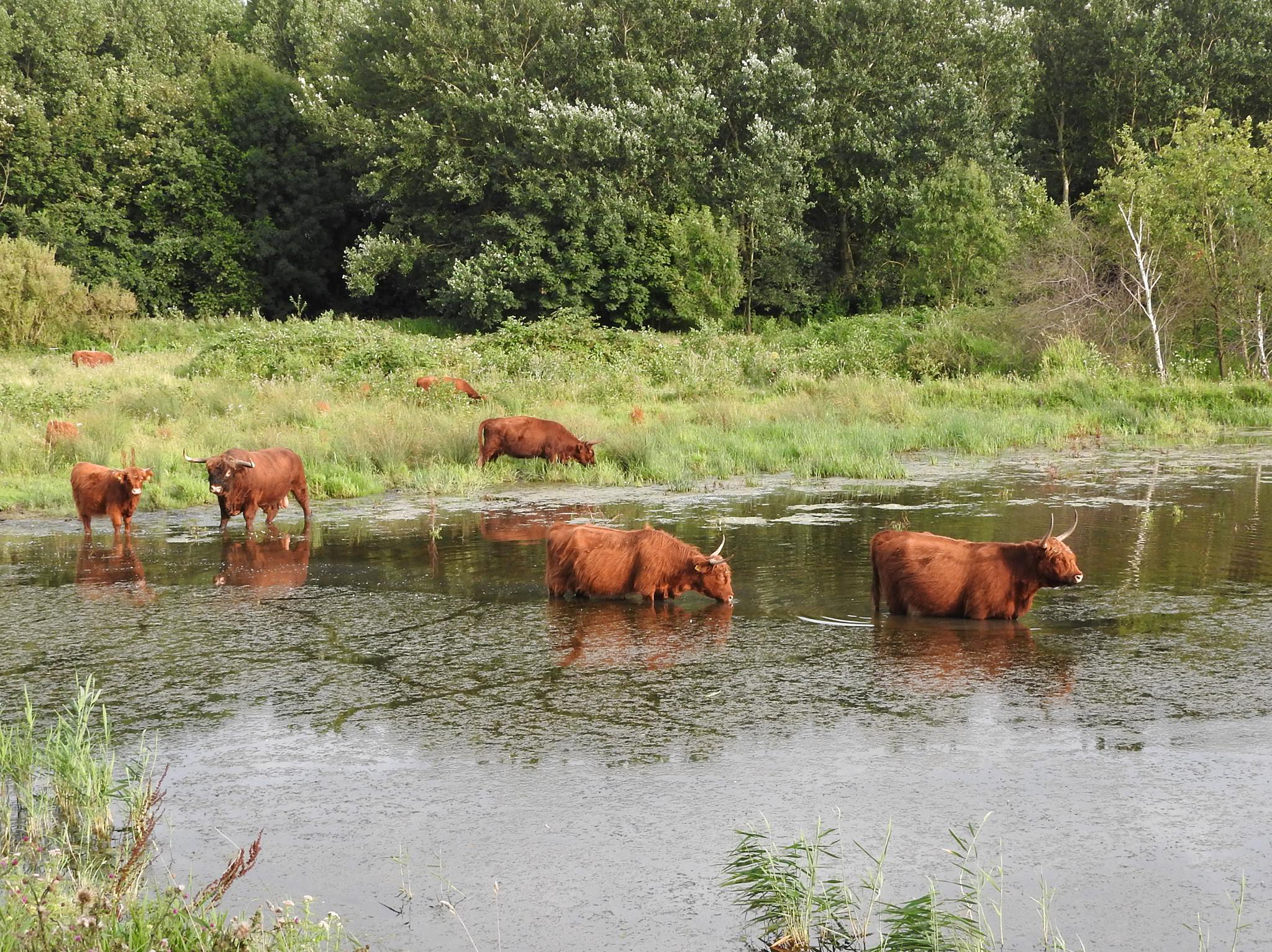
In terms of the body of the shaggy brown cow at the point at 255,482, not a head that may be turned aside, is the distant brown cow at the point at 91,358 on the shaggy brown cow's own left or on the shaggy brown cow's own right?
on the shaggy brown cow's own right

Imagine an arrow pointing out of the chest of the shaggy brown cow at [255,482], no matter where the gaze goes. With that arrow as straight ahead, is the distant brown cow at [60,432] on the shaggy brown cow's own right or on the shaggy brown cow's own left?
on the shaggy brown cow's own right

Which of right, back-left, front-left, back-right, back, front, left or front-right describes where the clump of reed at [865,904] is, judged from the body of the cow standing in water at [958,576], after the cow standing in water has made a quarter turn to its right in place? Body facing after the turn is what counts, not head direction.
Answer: front

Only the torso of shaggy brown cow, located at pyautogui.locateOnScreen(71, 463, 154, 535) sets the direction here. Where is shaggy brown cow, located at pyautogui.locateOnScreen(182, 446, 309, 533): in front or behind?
in front

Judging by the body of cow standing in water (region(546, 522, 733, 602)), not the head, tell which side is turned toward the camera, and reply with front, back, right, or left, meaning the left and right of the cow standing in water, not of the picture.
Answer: right

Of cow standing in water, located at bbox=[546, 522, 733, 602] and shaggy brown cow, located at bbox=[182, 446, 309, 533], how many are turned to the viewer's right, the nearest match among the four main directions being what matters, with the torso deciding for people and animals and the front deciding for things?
1

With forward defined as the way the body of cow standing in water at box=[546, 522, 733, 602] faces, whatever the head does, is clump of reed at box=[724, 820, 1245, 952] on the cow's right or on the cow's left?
on the cow's right

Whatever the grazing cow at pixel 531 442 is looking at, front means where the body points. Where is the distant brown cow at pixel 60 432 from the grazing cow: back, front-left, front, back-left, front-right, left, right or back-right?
back

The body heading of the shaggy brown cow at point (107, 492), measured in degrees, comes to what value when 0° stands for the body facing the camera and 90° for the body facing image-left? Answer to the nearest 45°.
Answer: approximately 315°

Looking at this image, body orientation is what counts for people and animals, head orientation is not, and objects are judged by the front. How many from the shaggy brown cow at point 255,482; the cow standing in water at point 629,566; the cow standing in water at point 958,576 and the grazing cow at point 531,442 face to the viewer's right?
3

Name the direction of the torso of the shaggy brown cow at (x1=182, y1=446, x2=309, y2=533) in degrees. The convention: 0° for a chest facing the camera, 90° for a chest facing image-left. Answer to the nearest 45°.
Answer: approximately 45°

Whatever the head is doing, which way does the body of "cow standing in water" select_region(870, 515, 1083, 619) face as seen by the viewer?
to the viewer's right

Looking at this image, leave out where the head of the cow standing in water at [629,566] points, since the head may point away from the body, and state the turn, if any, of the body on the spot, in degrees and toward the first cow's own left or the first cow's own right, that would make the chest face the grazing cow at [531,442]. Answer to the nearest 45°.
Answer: approximately 90° to the first cow's own left

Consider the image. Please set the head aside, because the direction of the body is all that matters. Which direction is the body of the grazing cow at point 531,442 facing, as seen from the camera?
to the viewer's right
